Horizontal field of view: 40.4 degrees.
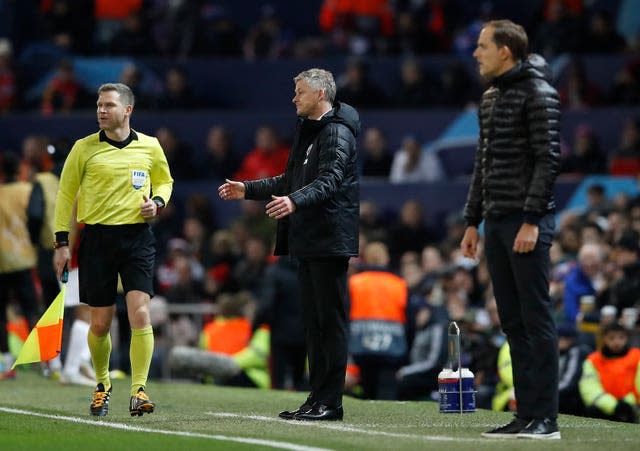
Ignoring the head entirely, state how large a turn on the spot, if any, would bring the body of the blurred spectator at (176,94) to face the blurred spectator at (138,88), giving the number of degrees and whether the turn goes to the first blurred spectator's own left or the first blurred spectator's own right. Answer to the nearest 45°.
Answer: approximately 90° to the first blurred spectator's own right

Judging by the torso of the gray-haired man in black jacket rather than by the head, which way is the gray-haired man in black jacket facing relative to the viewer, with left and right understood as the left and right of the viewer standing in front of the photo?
facing to the left of the viewer

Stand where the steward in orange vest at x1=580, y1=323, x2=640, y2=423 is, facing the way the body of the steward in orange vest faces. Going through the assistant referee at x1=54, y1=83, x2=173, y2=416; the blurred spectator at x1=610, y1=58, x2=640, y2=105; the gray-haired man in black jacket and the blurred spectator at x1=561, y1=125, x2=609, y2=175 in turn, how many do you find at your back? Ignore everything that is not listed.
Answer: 2

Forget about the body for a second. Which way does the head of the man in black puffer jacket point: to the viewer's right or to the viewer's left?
to the viewer's left

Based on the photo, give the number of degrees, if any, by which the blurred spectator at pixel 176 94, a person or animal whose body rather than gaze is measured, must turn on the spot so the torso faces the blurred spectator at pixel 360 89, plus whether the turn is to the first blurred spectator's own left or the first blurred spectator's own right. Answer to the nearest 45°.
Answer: approximately 90° to the first blurred spectator's own left

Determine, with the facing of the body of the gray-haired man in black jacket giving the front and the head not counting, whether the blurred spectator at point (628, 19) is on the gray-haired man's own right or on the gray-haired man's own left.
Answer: on the gray-haired man's own right

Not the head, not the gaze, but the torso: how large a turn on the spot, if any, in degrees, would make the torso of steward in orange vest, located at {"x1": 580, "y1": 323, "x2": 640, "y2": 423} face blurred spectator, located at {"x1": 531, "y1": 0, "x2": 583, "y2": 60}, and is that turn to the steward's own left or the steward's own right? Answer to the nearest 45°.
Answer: approximately 180°

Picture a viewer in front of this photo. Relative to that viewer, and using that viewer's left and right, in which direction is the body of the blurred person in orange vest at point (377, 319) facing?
facing away from the viewer

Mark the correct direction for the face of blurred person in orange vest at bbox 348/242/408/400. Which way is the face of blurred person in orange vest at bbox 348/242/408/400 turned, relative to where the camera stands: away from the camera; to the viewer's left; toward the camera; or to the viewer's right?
away from the camera

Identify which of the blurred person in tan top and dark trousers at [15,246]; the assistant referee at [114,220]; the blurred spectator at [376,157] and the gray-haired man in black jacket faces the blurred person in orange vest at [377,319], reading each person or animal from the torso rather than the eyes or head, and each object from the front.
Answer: the blurred spectator at [376,157]

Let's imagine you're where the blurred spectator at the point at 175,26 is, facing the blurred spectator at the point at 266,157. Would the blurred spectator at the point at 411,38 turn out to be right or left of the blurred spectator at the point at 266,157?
left

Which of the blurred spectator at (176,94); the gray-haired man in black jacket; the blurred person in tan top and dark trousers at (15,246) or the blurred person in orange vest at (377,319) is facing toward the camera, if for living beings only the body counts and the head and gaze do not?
the blurred spectator at (176,94)

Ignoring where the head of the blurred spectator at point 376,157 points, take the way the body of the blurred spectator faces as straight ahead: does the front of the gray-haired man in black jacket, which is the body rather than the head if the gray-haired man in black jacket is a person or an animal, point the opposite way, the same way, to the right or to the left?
to the right
